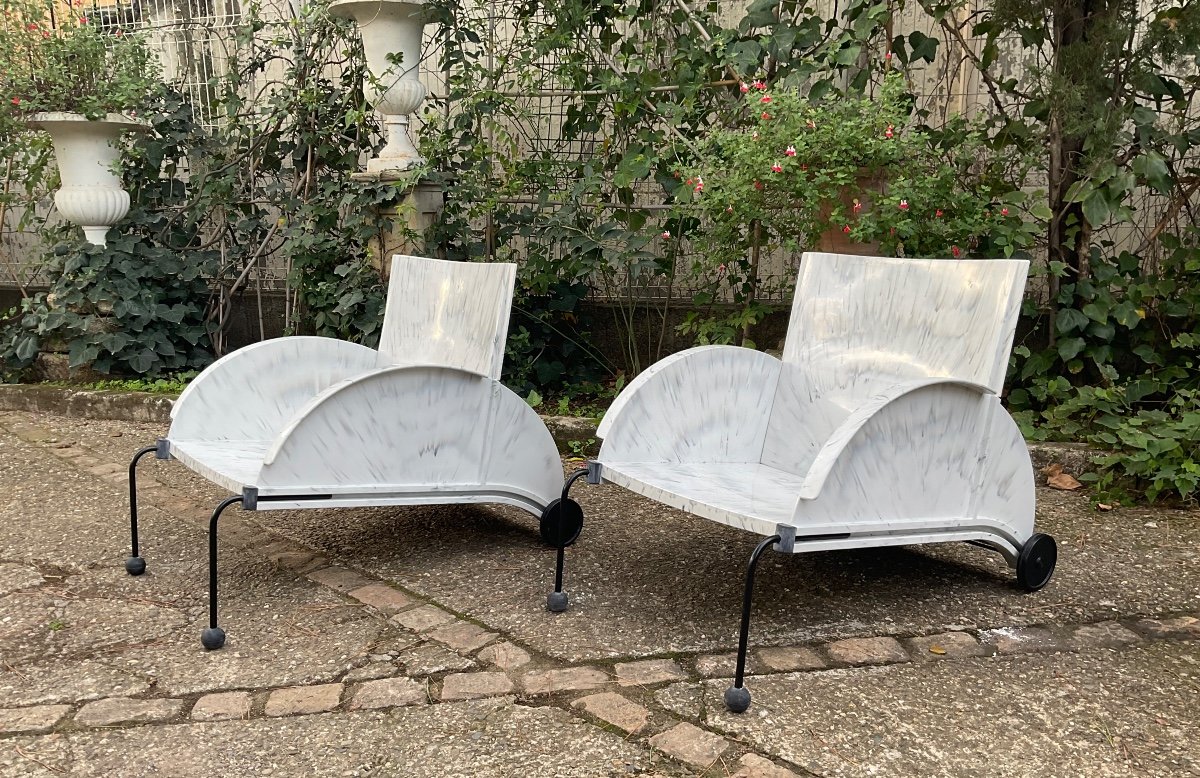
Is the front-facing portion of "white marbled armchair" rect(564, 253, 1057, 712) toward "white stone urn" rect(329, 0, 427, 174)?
no

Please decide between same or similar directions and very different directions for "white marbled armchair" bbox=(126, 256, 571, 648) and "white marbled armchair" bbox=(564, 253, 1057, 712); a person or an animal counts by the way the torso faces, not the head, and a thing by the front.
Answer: same or similar directions

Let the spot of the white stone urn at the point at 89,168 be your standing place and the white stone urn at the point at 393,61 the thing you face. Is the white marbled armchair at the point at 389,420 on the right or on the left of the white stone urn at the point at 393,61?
right

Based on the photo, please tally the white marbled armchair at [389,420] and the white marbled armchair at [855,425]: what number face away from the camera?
0

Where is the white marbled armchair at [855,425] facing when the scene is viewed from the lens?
facing the viewer and to the left of the viewer

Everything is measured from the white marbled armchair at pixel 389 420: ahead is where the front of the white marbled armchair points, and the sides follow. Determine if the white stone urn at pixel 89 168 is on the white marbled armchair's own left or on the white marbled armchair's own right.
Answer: on the white marbled armchair's own right

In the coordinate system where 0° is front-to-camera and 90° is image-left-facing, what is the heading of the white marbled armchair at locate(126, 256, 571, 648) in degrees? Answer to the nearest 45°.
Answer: approximately 45°

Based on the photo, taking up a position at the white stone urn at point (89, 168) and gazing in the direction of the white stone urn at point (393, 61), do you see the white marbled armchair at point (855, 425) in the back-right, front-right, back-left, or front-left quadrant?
front-right

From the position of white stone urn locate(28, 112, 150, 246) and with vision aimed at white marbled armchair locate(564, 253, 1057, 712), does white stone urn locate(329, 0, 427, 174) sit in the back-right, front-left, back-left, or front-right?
front-left

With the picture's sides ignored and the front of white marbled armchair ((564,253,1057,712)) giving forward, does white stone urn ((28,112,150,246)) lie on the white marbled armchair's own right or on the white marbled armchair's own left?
on the white marbled armchair's own right
